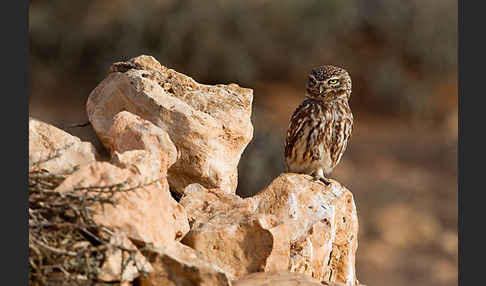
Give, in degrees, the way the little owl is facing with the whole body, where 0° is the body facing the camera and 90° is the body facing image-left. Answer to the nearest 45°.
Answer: approximately 315°

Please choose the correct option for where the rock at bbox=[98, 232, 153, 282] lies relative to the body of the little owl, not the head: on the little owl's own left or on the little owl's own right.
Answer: on the little owl's own right

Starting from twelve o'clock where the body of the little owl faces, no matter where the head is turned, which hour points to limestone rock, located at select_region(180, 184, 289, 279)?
The limestone rock is roughly at 2 o'clock from the little owl.

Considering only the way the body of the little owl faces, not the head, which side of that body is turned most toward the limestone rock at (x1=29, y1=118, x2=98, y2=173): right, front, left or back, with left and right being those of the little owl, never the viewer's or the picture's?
right

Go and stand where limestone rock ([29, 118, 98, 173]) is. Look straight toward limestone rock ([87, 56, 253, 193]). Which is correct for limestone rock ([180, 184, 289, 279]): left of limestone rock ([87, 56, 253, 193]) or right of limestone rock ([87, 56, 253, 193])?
right

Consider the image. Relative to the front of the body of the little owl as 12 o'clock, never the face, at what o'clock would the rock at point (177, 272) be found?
The rock is roughly at 2 o'clock from the little owl.

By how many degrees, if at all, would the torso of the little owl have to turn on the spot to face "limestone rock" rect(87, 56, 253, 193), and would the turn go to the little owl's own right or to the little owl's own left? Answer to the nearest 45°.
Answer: approximately 90° to the little owl's own right
